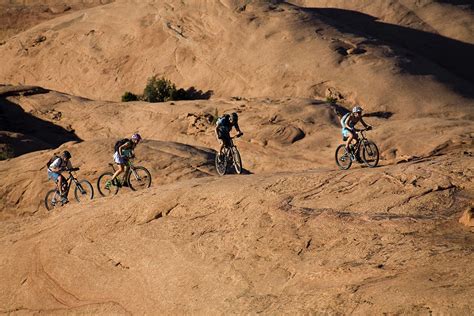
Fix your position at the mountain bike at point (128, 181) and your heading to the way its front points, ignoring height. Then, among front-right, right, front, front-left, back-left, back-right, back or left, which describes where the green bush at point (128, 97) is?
left

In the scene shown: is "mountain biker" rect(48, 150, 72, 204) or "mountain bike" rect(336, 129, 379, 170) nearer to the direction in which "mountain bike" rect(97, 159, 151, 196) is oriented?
the mountain bike

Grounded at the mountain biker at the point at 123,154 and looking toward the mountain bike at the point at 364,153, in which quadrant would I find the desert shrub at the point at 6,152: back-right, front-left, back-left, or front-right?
back-left

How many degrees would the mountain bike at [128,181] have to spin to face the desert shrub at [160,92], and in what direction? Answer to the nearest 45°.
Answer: approximately 90° to its left

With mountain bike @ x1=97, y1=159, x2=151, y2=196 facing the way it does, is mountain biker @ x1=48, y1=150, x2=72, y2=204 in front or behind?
behind

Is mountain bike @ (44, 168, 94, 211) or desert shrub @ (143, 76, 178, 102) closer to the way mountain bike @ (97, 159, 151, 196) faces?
the desert shrub

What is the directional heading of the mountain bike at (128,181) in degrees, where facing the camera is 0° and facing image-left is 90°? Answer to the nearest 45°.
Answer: approximately 270°

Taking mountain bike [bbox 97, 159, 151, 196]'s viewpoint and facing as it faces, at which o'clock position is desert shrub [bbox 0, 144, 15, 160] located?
The desert shrub is roughly at 8 o'clock from the mountain bike.

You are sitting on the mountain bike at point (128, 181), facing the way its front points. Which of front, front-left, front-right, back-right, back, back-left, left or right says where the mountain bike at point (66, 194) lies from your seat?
back

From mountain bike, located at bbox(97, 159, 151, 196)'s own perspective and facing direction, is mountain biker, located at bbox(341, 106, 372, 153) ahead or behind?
ahead

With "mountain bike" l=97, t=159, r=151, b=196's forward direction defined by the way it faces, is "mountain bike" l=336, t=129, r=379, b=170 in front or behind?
in front
